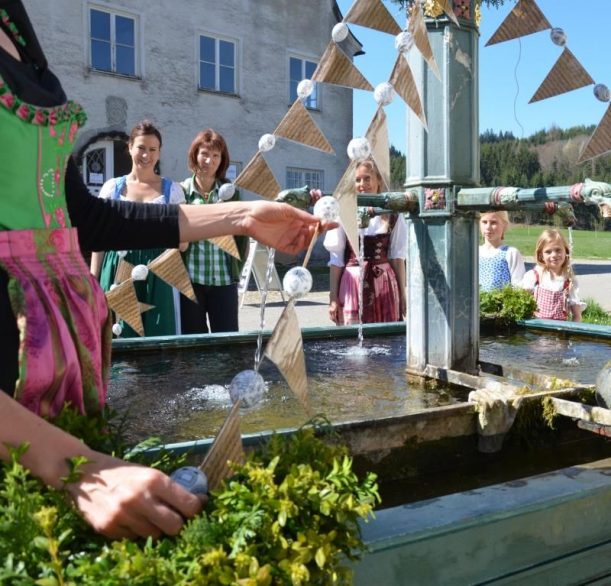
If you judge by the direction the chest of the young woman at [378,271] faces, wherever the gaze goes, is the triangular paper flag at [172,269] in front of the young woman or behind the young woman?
in front

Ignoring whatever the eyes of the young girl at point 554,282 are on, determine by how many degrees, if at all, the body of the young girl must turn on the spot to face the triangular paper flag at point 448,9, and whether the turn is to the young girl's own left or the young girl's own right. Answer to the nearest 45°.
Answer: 0° — they already face it

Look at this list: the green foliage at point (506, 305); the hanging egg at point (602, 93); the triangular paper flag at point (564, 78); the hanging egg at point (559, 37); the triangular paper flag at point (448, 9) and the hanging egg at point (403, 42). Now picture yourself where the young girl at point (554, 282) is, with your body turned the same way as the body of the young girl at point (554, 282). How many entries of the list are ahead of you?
6

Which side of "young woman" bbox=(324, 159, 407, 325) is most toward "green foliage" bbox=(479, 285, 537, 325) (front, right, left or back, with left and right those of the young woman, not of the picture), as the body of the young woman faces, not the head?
left

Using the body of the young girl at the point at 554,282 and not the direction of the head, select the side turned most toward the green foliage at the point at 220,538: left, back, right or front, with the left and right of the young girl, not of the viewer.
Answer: front

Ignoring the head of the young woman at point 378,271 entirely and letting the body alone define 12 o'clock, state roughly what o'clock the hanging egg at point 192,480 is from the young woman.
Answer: The hanging egg is roughly at 12 o'clock from the young woman.

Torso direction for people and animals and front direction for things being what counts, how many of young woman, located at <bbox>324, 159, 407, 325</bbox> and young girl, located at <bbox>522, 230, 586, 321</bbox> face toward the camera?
2

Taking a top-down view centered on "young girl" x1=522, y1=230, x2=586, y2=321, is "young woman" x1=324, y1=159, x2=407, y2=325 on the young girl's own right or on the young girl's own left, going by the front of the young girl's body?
on the young girl's own right

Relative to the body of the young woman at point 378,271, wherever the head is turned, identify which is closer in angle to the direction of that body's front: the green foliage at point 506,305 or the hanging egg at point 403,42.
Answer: the hanging egg

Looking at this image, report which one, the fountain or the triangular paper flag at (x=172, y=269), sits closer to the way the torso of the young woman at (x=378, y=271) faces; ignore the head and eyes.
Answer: the fountain

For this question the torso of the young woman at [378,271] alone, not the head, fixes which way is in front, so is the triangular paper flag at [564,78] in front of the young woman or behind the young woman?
in front

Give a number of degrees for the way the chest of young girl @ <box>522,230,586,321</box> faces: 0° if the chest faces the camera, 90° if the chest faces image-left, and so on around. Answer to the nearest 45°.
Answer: approximately 0°

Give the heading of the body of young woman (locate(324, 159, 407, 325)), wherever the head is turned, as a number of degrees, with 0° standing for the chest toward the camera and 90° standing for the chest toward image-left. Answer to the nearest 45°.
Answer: approximately 0°

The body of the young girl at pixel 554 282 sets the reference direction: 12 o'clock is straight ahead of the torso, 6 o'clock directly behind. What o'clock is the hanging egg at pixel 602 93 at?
The hanging egg is roughly at 12 o'clock from the young girl.

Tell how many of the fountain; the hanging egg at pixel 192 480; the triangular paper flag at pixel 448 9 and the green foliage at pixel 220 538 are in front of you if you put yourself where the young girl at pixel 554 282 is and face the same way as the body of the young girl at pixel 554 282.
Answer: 4
